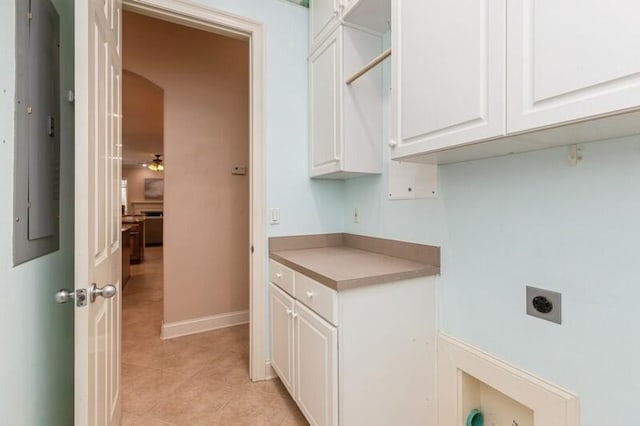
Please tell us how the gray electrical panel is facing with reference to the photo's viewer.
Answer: facing the viewer and to the right of the viewer

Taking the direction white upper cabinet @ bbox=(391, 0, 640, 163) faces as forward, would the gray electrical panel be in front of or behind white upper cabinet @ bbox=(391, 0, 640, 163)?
in front

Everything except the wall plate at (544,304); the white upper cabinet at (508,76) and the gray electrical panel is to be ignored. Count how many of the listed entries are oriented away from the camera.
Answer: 0

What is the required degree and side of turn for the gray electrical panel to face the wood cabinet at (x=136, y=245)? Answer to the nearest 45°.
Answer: approximately 135° to its left

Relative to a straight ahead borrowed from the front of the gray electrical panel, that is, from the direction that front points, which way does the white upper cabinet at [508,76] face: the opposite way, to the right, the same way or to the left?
the opposite way

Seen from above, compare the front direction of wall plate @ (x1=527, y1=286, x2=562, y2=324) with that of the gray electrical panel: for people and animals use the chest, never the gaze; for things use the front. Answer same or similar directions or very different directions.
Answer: very different directions

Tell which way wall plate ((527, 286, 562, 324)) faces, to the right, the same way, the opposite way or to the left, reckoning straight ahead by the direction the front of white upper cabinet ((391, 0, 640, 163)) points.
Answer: the same way

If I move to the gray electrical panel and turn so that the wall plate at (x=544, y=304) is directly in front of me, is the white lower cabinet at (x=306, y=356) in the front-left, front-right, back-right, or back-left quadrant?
front-left

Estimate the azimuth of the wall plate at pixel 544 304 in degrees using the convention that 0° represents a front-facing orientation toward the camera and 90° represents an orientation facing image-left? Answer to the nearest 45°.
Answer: approximately 45°

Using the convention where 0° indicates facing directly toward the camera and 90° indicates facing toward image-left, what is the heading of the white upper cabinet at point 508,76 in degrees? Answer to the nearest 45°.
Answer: approximately 45°

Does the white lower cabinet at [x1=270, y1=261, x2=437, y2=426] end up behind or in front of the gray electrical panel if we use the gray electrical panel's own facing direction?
in front

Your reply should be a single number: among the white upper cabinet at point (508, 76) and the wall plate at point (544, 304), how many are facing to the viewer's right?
0
